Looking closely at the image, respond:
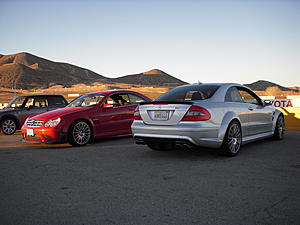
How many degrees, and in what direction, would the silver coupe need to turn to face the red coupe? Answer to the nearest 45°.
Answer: approximately 90° to its left

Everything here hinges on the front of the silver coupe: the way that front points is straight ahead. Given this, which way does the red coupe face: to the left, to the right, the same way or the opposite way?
the opposite way

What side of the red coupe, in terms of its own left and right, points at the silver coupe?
left

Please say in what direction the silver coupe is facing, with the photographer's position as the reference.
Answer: facing away from the viewer and to the right of the viewer

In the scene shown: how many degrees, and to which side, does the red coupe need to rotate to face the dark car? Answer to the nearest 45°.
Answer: approximately 90° to its right

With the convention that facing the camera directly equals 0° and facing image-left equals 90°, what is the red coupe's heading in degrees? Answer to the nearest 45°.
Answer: approximately 45°
